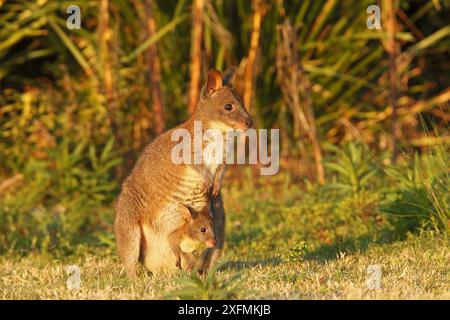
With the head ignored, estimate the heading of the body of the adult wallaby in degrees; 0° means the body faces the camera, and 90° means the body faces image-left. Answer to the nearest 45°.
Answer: approximately 270°
